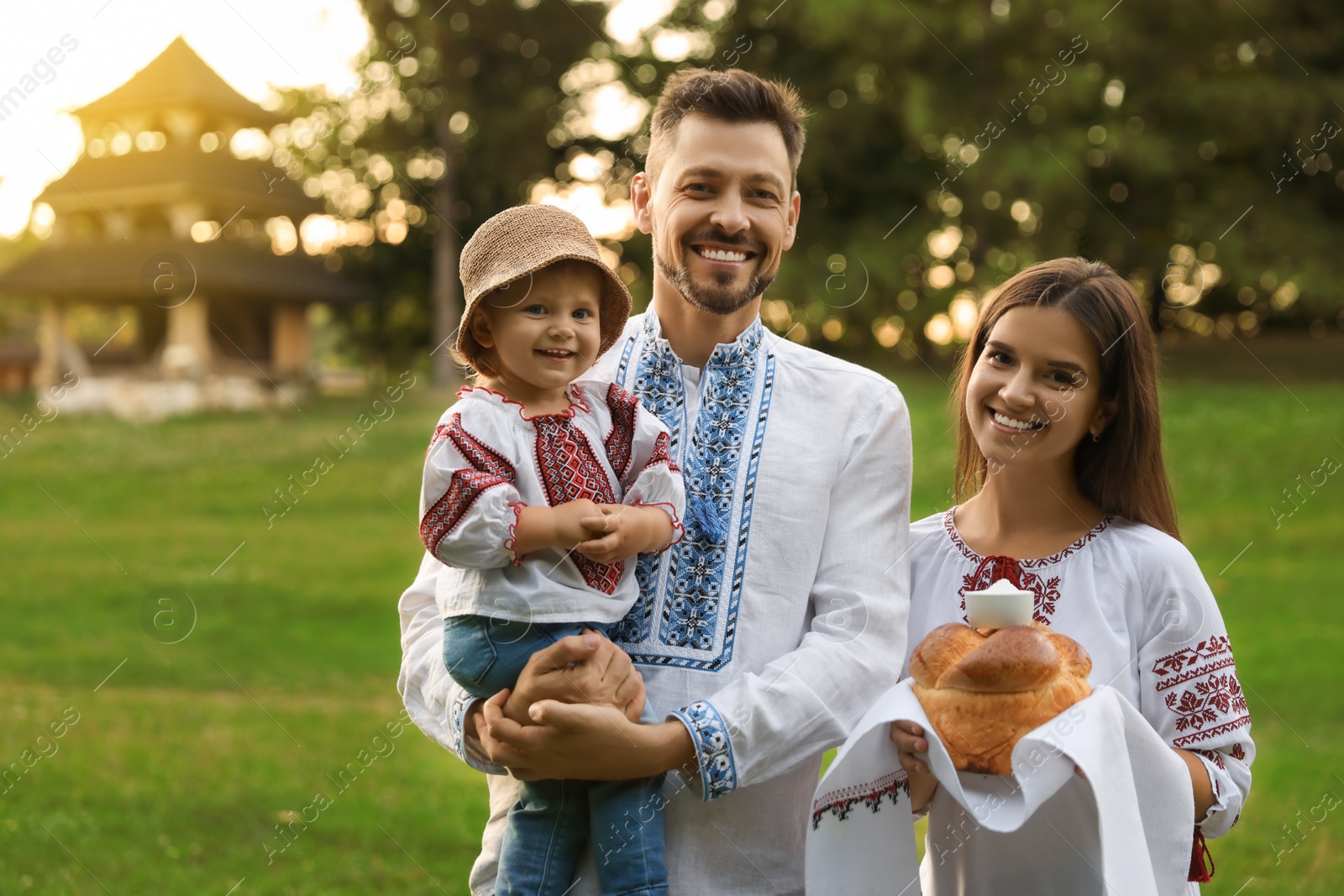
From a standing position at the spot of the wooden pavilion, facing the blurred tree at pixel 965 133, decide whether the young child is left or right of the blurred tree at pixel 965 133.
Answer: right

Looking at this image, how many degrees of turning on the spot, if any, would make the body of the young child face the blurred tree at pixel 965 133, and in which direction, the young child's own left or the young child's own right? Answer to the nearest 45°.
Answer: approximately 135° to the young child's own left

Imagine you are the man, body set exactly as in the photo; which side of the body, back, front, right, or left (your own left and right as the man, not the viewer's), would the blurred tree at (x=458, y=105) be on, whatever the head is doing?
back

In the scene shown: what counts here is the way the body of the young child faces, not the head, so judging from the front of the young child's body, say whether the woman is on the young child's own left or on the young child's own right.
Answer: on the young child's own left

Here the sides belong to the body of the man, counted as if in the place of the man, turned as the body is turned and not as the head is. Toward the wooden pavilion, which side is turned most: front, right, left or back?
back

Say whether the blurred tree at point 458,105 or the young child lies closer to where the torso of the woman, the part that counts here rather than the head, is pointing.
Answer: the young child
